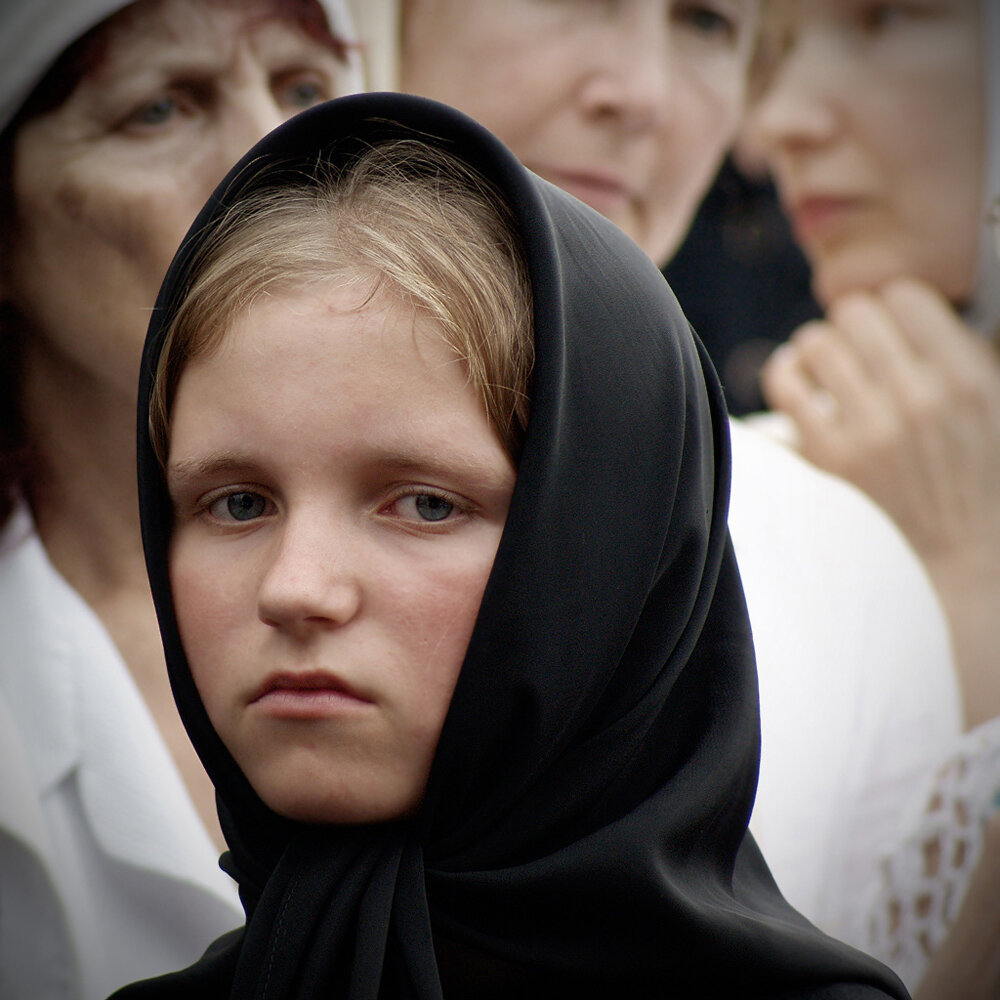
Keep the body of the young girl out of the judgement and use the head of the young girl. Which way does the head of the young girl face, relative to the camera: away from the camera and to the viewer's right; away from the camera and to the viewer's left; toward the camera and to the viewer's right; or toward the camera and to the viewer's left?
toward the camera and to the viewer's left

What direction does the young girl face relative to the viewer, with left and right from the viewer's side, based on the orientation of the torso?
facing the viewer and to the left of the viewer

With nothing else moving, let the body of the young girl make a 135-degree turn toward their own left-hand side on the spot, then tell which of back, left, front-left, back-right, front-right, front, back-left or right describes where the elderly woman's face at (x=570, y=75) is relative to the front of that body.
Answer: left
